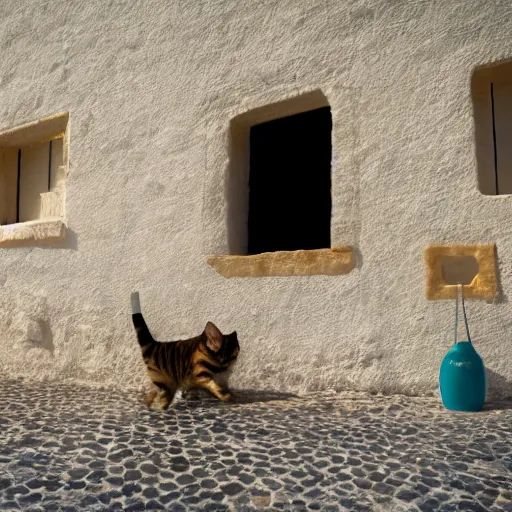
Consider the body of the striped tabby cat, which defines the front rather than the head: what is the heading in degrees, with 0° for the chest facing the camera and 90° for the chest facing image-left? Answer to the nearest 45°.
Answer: approximately 270°

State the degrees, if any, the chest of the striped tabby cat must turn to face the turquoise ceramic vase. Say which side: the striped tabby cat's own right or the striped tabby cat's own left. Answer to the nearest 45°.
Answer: approximately 45° to the striped tabby cat's own right
